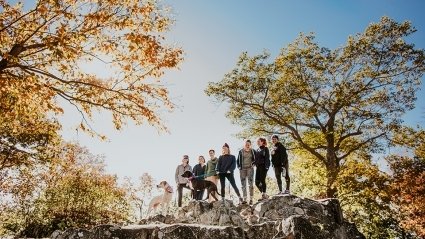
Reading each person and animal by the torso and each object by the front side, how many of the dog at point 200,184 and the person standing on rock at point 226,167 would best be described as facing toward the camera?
1

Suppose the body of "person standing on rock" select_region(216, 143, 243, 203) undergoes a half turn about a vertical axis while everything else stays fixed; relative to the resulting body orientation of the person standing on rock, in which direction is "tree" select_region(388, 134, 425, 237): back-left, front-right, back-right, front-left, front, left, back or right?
front-right

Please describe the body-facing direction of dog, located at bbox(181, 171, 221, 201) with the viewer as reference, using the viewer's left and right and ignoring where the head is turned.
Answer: facing to the left of the viewer

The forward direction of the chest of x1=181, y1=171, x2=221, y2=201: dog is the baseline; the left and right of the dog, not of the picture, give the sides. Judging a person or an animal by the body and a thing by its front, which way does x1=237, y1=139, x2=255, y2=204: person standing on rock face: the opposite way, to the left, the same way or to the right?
to the left

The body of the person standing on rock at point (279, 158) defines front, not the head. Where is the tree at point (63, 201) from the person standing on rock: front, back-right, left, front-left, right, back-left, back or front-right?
right

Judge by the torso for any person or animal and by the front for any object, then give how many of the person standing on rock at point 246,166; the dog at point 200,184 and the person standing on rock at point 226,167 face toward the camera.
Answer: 2

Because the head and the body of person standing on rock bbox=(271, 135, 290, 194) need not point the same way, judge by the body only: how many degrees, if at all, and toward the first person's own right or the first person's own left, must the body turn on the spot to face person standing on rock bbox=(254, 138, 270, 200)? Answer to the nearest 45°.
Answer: approximately 45° to the first person's own right
